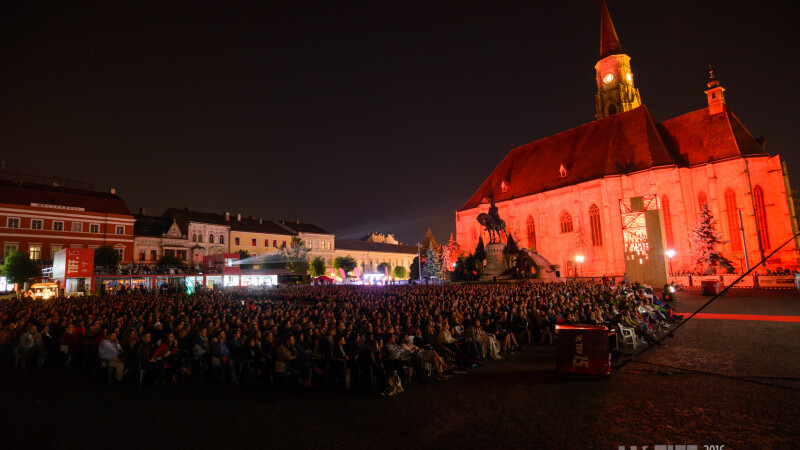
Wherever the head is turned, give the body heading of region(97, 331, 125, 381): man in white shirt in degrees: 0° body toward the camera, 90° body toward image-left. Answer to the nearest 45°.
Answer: approximately 315°

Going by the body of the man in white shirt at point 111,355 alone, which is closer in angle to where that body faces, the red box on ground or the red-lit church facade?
the red box on ground

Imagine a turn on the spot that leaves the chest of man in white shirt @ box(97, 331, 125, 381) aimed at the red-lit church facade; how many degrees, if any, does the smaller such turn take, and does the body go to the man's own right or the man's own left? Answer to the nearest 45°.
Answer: approximately 45° to the man's own left

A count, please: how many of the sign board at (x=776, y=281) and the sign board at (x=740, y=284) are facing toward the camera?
2

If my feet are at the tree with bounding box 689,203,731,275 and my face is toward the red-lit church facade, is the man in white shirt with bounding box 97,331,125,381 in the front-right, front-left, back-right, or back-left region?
back-left

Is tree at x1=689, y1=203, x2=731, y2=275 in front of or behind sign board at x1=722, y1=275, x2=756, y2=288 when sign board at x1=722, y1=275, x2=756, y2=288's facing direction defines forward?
behind

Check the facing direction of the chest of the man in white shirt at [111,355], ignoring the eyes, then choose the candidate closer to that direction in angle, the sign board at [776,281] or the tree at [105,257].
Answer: the sign board

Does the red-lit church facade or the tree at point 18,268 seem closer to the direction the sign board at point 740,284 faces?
the tree
